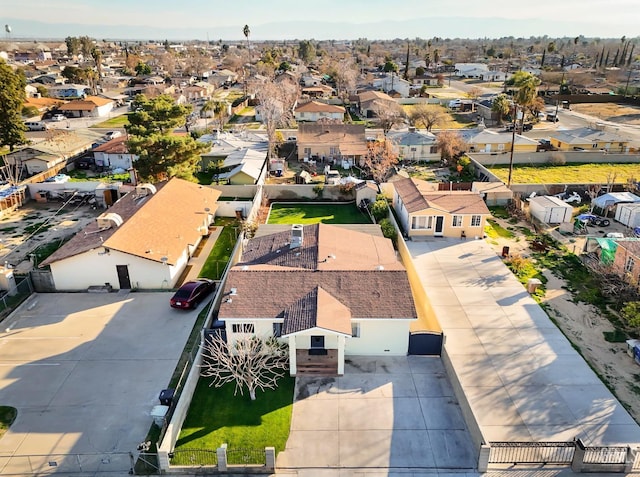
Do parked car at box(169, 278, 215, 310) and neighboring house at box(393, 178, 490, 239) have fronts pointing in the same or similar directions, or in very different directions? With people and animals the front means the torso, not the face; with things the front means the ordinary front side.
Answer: very different directions

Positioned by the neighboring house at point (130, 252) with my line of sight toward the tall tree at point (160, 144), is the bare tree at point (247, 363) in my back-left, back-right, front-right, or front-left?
back-right

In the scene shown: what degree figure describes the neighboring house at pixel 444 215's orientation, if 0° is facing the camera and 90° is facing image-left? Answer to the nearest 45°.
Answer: approximately 0°

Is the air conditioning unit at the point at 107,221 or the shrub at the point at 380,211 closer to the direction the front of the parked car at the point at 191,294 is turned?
the shrub

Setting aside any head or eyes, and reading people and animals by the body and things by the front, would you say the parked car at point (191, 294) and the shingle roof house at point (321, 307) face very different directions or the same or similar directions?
very different directions

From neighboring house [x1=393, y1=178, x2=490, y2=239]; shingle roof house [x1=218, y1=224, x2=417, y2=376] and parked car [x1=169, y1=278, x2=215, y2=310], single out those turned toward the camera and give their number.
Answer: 2

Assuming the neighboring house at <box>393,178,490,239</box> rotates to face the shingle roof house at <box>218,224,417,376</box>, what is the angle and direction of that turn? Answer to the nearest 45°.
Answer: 0° — it already faces it

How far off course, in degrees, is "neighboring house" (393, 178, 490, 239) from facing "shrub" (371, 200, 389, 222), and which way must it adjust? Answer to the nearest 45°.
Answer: approximately 90° to its right

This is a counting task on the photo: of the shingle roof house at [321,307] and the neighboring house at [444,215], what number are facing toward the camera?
2

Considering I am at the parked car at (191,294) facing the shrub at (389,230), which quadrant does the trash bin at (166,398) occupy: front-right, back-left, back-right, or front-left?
back-right

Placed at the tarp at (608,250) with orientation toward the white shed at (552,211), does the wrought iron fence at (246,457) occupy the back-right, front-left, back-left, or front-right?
back-left

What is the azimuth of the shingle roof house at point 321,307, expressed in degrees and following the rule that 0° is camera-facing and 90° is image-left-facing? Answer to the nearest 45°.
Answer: approximately 0°

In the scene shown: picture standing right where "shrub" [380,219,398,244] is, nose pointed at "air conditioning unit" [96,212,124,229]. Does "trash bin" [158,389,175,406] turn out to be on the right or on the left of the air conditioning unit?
left
